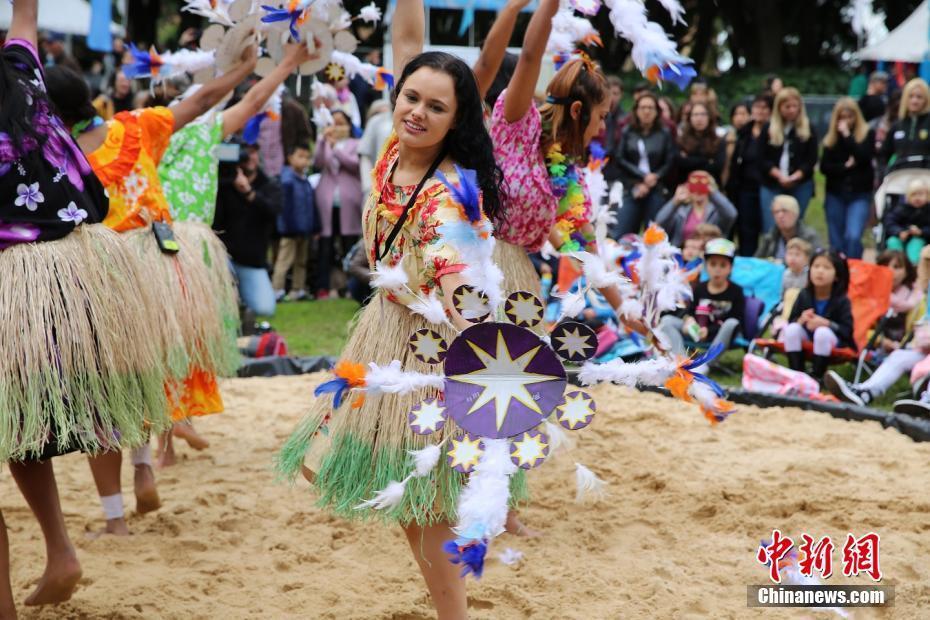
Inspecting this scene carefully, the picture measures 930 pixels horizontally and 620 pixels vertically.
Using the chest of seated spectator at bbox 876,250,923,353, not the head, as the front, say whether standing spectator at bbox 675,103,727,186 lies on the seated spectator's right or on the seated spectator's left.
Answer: on the seated spectator's right

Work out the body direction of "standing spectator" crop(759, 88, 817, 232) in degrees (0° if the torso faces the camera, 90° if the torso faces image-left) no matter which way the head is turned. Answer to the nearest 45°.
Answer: approximately 0°

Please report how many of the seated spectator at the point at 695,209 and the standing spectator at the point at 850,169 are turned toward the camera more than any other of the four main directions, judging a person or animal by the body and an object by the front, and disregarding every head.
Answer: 2

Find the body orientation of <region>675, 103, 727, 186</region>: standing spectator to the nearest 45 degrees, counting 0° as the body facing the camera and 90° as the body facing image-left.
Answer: approximately 0°
